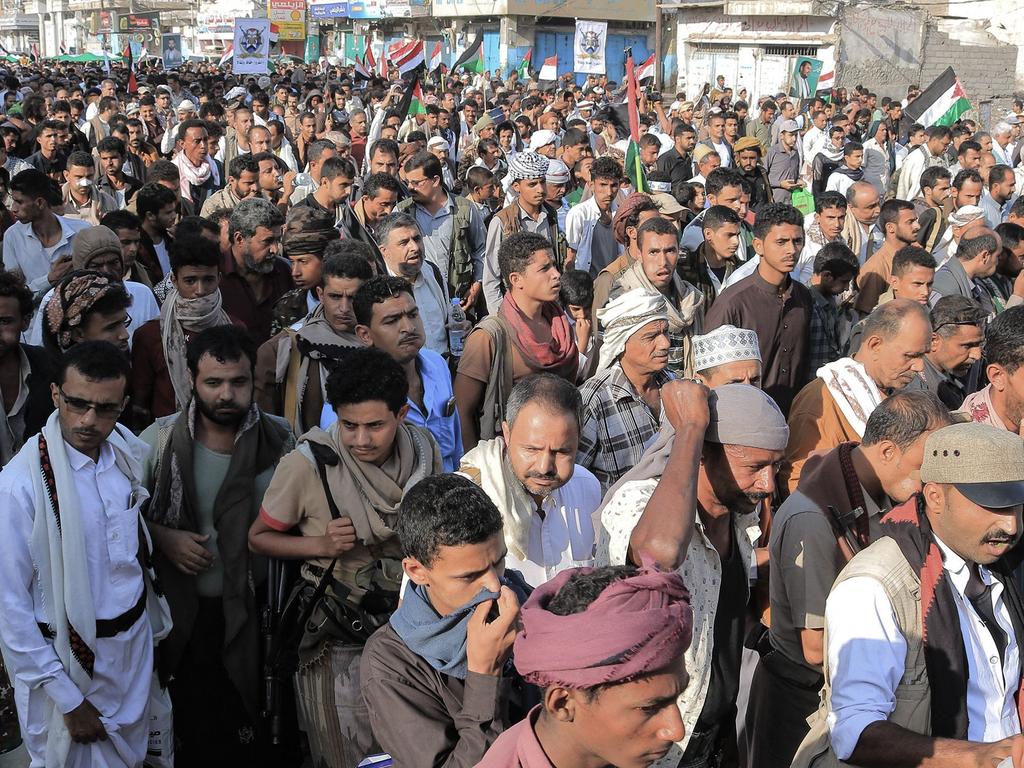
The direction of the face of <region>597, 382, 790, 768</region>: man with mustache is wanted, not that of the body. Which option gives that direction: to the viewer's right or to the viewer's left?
to the viewer's right

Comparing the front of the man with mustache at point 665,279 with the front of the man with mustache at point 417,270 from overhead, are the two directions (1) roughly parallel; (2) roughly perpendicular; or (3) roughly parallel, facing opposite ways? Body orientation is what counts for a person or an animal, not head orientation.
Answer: roughly parallel

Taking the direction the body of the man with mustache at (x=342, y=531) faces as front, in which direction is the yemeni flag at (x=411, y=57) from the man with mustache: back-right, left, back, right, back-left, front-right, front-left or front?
back-left

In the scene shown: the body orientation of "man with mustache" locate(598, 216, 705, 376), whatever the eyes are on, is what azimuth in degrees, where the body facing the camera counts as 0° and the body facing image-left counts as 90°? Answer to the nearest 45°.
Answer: approximately 315°

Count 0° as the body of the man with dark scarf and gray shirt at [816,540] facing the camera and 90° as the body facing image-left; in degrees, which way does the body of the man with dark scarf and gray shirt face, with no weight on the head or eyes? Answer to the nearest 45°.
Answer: approximately 270°

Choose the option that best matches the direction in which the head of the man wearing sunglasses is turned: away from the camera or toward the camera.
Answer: toward the camera

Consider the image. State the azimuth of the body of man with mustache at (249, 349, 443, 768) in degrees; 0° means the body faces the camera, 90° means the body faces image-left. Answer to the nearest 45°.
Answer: approximately 315°

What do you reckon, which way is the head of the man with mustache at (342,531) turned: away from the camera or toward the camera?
toward the camera

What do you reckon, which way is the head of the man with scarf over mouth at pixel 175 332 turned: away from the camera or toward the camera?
toward the camera

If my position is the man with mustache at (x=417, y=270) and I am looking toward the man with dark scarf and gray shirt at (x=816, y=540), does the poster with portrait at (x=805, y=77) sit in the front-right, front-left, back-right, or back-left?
back-left

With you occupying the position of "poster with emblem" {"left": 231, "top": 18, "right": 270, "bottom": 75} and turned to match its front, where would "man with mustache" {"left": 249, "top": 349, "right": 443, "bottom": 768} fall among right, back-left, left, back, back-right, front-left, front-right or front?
front

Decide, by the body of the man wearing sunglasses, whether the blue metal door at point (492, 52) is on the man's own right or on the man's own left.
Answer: on the man's own left

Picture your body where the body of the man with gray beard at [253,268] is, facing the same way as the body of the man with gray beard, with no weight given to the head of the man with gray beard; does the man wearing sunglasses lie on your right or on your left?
on your right

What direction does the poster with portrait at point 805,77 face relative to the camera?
toward the camera

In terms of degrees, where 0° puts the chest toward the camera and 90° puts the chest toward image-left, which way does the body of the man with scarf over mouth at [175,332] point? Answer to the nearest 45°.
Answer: approximately 315°

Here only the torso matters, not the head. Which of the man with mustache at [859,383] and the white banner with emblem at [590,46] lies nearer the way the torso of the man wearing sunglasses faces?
the man with mustache

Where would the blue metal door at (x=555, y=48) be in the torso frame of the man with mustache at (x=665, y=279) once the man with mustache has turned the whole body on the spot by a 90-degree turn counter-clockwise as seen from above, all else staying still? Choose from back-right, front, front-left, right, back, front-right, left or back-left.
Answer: front-left
